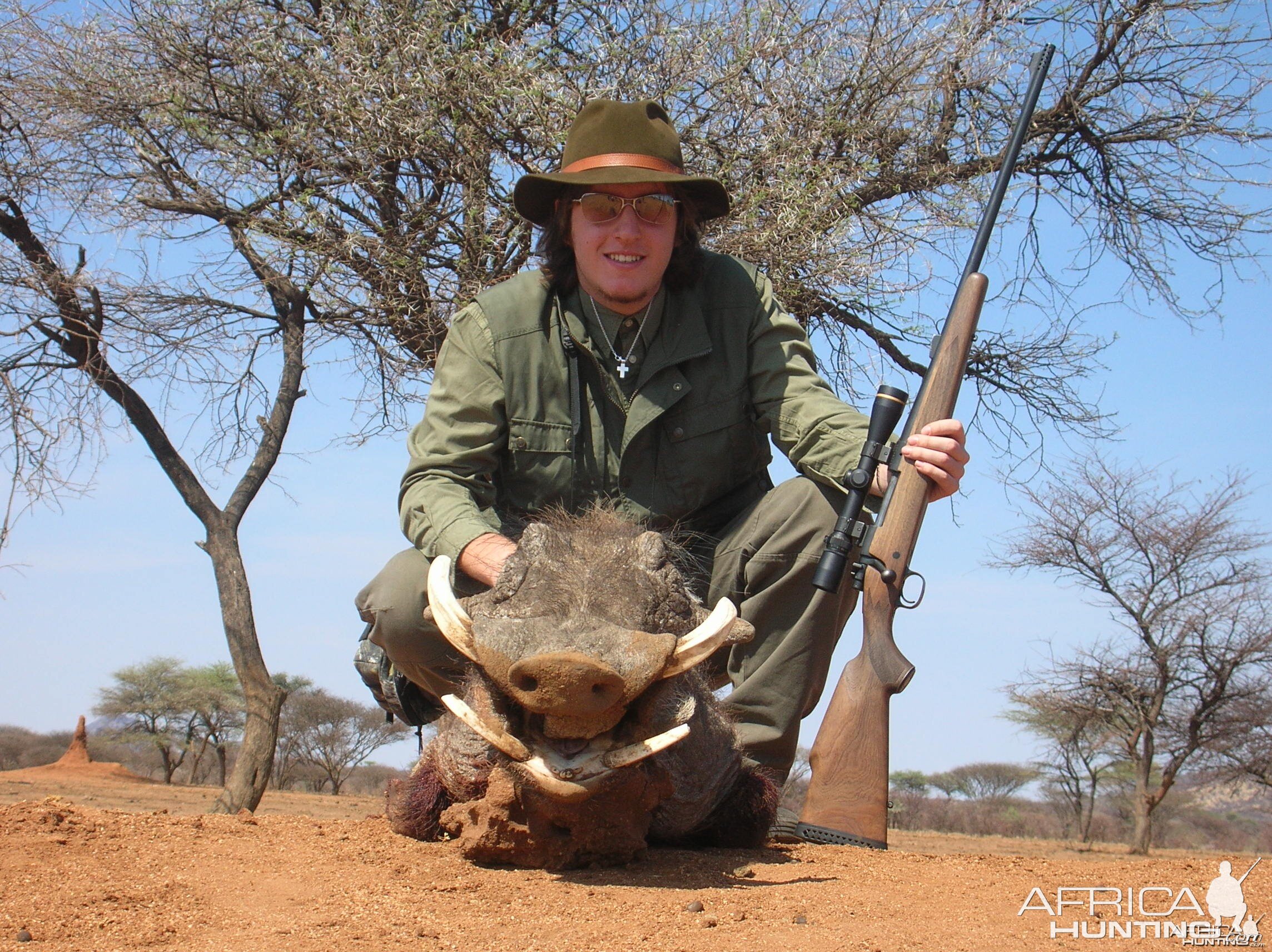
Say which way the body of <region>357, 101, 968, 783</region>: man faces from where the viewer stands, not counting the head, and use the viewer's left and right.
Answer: facing the viewer

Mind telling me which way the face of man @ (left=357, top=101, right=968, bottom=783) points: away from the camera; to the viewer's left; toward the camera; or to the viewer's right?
toward the camera
